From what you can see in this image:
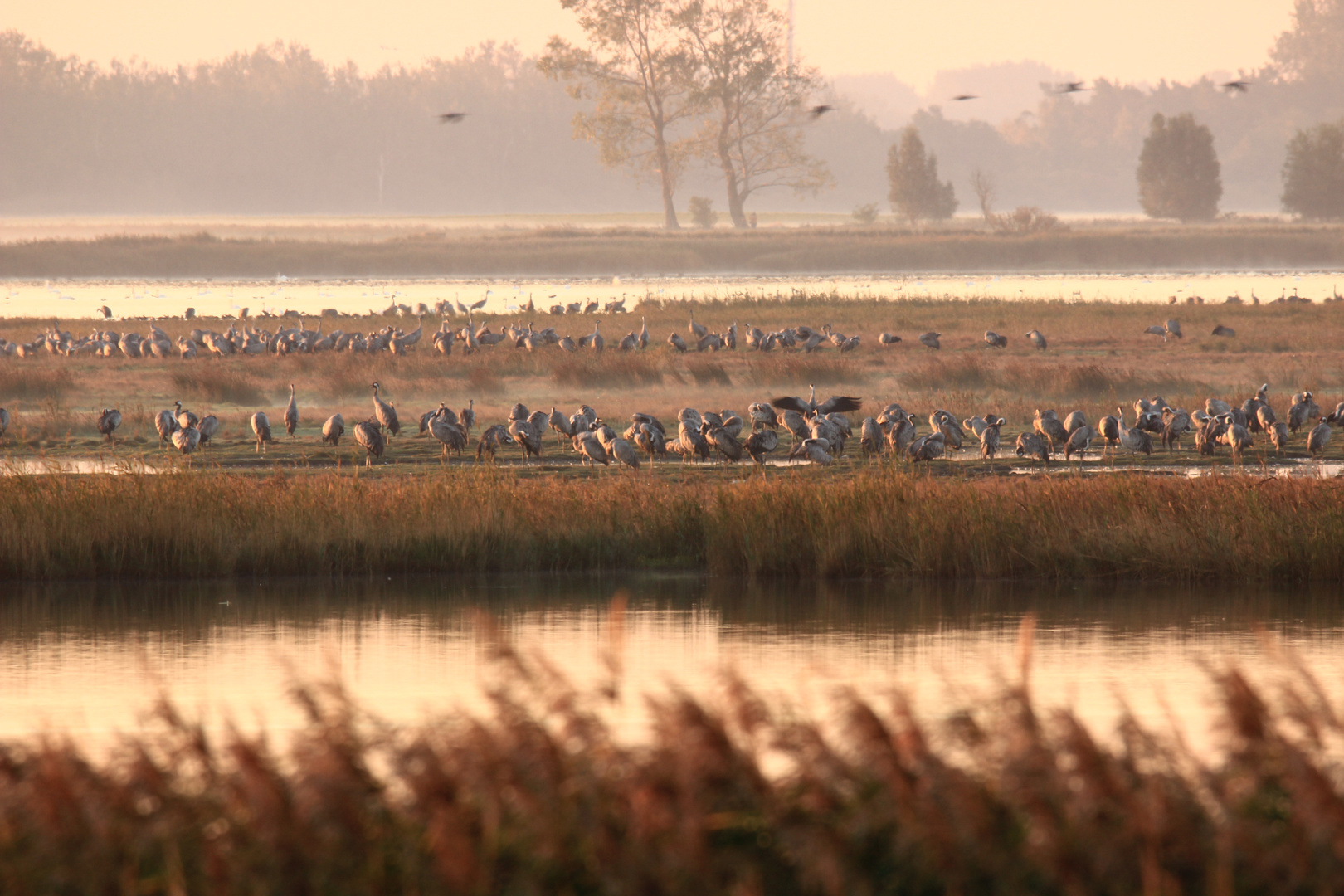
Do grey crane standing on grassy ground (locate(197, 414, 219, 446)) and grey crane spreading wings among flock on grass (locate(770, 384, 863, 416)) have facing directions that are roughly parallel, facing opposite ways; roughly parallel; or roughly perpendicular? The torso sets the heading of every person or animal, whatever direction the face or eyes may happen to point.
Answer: roughly perpendicular

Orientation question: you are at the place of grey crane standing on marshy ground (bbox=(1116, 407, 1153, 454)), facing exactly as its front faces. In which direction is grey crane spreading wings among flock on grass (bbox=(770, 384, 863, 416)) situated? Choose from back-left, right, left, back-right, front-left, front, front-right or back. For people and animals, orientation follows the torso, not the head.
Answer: front

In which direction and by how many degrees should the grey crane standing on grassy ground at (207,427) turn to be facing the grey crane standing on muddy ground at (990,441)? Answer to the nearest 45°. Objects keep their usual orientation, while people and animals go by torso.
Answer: approximately 45° to its right

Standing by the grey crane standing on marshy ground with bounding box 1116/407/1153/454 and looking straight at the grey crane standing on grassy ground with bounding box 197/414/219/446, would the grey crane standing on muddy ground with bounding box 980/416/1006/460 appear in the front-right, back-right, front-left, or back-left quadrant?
front-left

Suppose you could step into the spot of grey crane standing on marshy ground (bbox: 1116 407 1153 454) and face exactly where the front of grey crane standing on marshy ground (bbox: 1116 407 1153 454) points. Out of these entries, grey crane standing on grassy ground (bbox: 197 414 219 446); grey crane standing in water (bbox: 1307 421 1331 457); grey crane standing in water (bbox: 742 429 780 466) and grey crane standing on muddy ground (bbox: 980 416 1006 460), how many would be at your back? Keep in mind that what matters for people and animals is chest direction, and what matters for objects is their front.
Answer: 1

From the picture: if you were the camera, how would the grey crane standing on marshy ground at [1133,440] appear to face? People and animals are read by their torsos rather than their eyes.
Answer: facing to the left of the viewer
